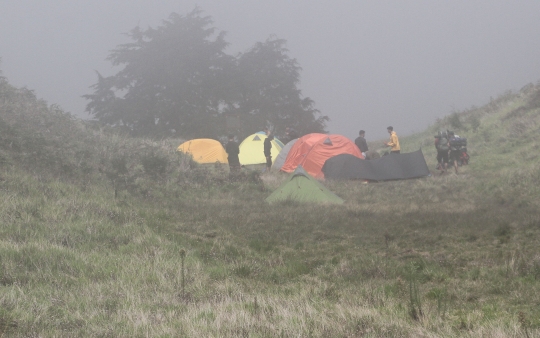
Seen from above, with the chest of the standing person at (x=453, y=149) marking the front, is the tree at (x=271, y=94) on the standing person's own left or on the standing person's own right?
on the standing person's own right

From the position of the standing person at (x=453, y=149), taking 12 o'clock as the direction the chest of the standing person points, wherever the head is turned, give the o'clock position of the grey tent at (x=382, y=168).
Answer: The grey tent is roughly at 11 o'clock from the standing person.

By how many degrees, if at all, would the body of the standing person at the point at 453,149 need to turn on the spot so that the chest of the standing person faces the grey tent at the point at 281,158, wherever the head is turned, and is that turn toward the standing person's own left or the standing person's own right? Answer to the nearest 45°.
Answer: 0° — they already face it

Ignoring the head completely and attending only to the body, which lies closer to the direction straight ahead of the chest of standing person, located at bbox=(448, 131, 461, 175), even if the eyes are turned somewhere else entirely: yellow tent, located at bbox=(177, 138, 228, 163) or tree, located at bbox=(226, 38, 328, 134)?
the tree

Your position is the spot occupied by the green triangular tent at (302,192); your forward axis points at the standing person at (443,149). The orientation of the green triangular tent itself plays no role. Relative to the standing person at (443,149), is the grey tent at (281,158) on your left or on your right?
left

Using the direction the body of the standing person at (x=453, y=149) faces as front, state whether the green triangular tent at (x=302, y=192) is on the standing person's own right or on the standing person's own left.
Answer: on the standing person's own left

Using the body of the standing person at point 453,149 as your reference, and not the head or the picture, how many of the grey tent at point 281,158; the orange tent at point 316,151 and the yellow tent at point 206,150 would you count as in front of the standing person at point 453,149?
3
